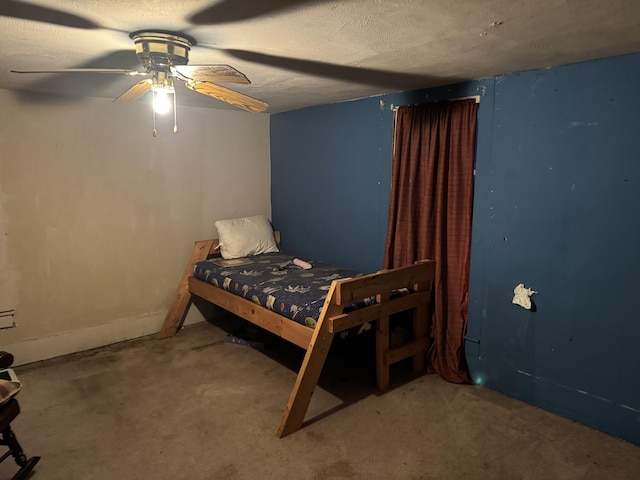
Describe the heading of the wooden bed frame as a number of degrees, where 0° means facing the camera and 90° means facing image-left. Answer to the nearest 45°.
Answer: approximately 315°

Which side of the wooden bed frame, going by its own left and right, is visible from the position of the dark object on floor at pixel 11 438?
right
